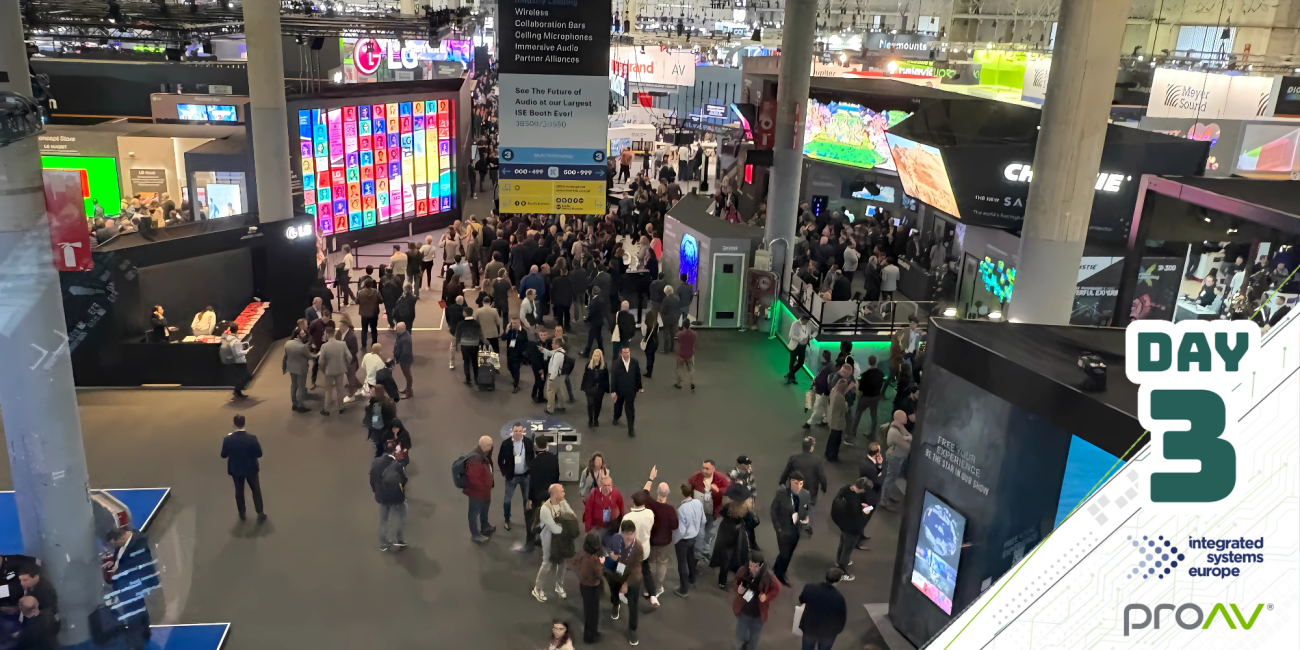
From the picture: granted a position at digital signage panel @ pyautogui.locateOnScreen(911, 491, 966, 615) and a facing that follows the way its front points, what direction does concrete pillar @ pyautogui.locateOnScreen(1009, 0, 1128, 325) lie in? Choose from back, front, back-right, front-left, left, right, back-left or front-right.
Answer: back-right

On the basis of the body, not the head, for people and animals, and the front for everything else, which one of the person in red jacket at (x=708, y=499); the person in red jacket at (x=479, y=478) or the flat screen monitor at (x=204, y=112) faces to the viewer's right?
the person in red jacket at (x=479, y=478)

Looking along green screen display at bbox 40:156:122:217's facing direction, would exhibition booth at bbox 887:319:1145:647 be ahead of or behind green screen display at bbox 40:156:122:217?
ahead

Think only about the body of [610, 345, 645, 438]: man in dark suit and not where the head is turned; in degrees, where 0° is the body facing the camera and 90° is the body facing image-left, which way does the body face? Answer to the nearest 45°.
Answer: approximately 0°

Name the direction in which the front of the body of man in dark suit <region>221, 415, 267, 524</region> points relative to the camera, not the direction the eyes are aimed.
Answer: away from the camera

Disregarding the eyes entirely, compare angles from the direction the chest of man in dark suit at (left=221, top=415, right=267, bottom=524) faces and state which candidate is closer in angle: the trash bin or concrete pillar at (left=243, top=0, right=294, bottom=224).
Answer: the concrete pillar

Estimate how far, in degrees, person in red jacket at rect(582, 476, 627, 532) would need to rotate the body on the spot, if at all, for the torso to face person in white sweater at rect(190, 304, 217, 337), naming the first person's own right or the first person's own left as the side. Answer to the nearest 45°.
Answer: approximately 135° to the first person's own right

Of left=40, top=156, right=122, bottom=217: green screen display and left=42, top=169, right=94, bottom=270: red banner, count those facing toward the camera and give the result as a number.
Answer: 2
